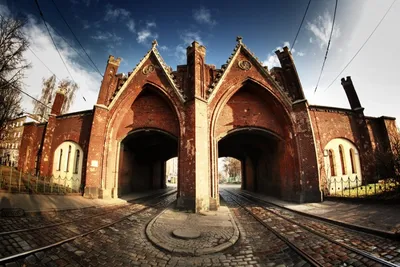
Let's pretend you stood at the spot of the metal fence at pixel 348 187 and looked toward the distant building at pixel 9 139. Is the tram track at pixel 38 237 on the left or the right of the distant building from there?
left

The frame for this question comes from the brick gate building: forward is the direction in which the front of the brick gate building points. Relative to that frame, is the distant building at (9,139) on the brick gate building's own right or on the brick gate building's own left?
on the brick gate building's own right

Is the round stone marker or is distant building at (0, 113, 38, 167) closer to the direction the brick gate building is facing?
the round stone marker

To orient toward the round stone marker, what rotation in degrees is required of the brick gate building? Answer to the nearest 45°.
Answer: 0° — it already faces it

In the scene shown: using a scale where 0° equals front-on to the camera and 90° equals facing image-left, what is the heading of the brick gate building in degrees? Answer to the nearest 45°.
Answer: approximately 0°
